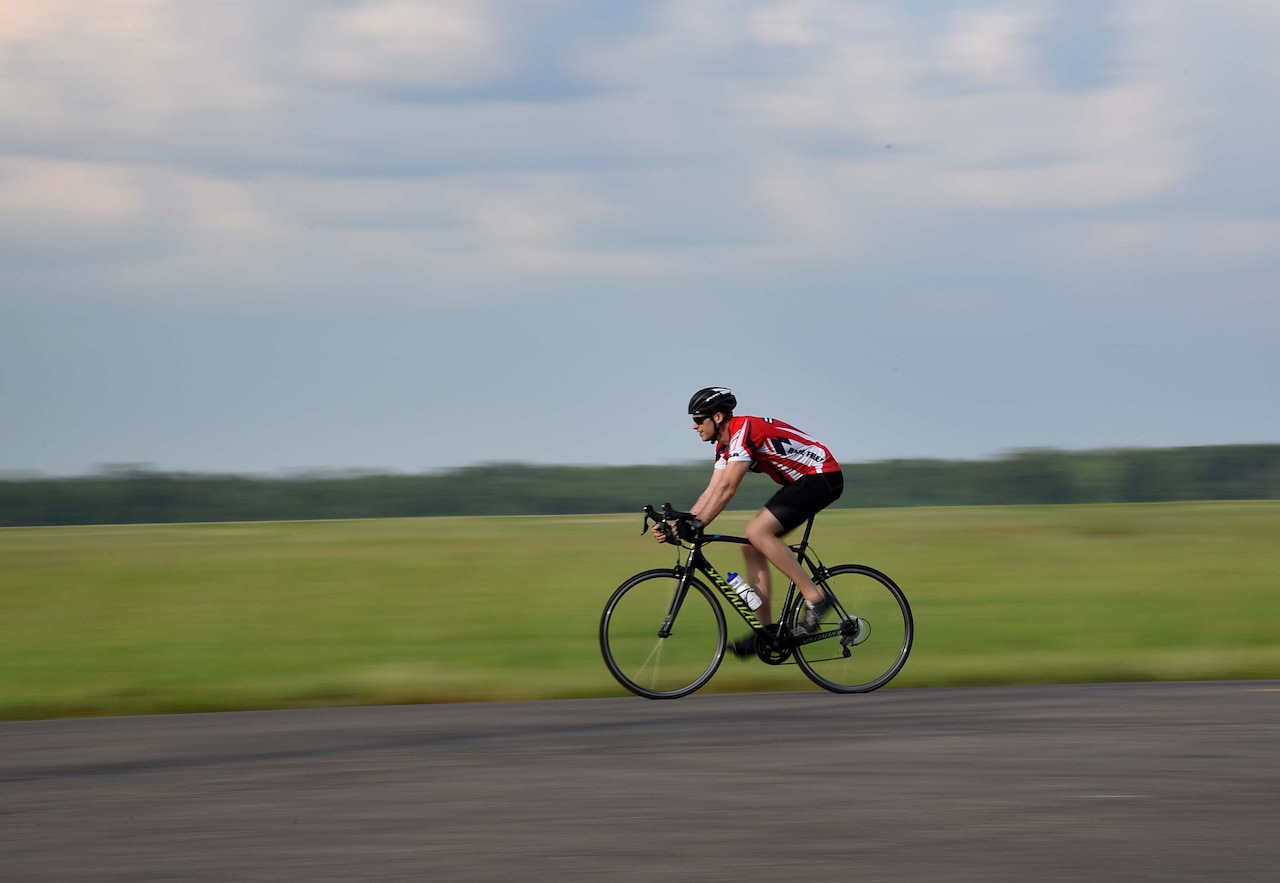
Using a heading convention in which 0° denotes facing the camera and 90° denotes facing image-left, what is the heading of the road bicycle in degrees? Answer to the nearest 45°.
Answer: approximately 90°

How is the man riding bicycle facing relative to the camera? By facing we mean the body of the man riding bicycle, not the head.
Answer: to the viewer's left
